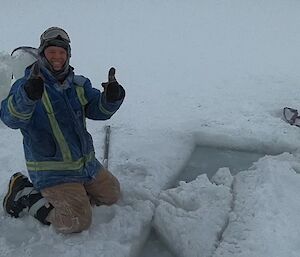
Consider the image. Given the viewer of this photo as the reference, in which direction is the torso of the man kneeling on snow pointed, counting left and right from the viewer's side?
facing the viewer and to the right of the viewer

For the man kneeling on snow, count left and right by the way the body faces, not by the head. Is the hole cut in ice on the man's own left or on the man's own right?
on the man's own left

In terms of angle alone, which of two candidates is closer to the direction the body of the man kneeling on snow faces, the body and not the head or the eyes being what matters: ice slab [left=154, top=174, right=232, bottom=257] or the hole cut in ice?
the ice slab

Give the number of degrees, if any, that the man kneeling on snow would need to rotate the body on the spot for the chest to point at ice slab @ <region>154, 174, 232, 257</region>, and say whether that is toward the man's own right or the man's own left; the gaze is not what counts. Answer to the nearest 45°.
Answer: approximately 45° to the man's own left
